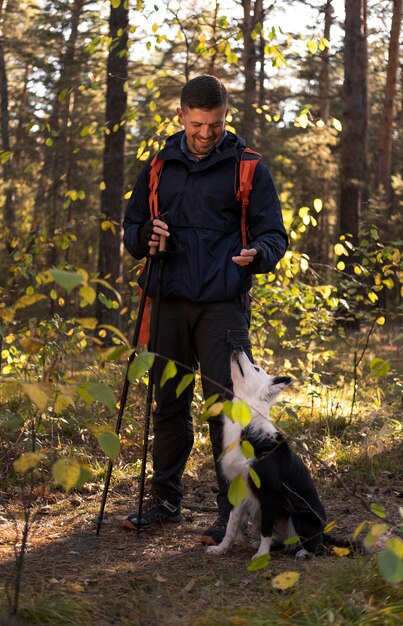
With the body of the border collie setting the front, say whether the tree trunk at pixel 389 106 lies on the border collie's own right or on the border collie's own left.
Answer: on the border collie's own right

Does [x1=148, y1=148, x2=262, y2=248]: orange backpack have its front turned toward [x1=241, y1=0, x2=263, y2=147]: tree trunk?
yes

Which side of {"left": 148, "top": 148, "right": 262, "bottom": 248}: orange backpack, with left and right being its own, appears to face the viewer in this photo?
back

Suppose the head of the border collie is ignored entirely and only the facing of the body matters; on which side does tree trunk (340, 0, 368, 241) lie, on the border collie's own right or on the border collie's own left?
on the border collie's own right

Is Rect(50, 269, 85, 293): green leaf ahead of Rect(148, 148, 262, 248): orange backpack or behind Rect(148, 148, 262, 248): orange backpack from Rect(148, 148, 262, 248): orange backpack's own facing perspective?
behind

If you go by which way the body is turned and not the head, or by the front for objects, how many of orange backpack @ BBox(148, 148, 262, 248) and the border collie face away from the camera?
1

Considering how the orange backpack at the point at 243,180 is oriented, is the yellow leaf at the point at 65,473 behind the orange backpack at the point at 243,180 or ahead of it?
behind

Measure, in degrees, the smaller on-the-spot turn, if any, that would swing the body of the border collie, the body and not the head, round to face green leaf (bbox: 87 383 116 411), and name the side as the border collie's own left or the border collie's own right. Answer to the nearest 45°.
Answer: approximately 90° to the border collie's own left

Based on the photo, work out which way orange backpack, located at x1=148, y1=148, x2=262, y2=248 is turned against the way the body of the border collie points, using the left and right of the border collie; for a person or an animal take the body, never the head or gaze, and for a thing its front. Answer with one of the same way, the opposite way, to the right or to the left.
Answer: to the right

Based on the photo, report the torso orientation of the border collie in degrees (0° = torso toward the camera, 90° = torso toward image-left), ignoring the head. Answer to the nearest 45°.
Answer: approximately 90°

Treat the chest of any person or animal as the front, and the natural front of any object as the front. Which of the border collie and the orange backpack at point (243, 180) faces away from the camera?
the orange backpack
